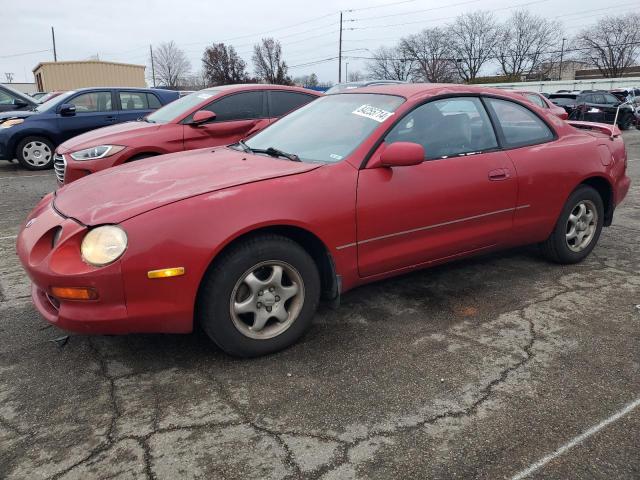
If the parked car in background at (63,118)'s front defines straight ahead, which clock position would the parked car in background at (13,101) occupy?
the parked car in background at (13,101) is roughly at 2 o'clock from the parked car in background at (63,118).

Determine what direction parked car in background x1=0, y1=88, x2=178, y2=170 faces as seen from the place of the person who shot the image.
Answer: facing to the left of the viewer

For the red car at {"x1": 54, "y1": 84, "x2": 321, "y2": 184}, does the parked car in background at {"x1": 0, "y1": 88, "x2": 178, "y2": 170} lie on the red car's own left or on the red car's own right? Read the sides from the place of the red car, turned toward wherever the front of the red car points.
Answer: on the red car's own right

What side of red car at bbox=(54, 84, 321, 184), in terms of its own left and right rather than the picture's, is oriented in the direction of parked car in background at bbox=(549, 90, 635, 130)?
back

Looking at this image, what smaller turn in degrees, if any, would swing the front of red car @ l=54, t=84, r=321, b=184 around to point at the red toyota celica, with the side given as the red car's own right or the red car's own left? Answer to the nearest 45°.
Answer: approximately 45° to the red car's own left

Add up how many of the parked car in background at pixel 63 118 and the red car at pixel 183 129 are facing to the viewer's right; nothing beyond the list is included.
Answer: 0

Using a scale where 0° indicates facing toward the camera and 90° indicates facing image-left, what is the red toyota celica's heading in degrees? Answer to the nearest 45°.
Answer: approximately 45°

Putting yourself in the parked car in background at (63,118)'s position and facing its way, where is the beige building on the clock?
The beige building is roughly at 3 o'clock from the parked car in background.

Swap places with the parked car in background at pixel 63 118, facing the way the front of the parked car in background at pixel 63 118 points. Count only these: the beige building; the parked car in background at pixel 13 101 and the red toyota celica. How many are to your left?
1

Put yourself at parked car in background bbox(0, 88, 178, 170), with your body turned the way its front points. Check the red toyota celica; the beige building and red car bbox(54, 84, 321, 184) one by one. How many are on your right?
1

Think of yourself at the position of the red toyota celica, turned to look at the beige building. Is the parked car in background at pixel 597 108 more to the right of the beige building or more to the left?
right

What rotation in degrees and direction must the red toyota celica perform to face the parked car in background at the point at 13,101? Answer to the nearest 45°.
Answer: approximately 90° to its right
